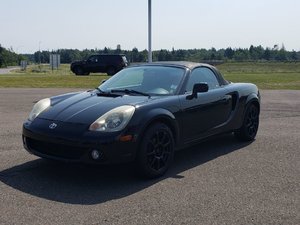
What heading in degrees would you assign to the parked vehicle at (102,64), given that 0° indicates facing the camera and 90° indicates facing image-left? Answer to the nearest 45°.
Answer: approximately 90°

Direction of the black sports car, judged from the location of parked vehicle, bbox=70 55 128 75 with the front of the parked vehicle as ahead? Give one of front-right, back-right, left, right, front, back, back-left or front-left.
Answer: left

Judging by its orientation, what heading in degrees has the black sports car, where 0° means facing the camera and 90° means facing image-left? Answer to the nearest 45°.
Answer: approximately 45°

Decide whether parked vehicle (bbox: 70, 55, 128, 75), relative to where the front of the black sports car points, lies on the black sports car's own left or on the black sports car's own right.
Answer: on the black sports car's own right

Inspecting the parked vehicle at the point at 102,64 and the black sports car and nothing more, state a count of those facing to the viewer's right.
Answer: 0
